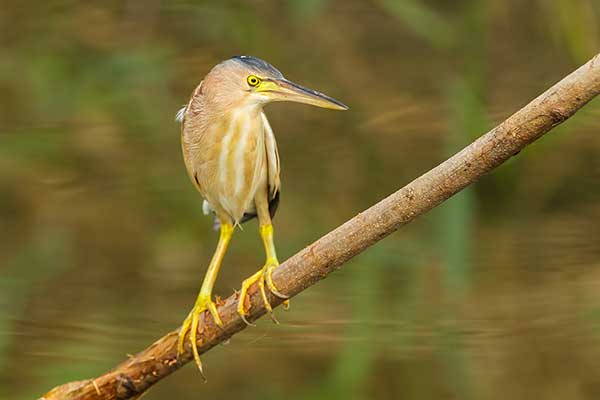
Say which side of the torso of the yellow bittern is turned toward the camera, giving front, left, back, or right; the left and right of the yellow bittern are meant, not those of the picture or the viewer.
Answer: front
